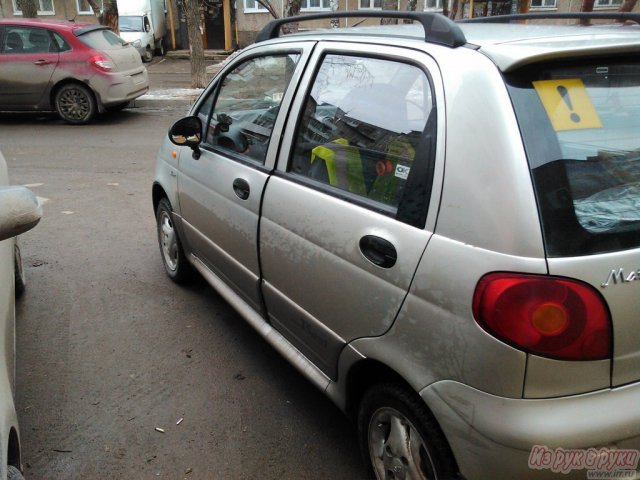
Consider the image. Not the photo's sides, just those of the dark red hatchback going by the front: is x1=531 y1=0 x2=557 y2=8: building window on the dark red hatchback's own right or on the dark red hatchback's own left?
on the dark red hatchback's own right

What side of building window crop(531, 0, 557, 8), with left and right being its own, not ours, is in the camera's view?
front

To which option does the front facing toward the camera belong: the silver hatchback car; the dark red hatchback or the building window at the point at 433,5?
the building window

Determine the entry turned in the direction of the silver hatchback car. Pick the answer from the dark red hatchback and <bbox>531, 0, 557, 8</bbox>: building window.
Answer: the building window

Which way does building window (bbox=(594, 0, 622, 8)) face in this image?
toward the camera

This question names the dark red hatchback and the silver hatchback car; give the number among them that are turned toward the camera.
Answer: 0

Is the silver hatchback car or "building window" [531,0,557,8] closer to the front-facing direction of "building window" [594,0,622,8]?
the silver hatchback car

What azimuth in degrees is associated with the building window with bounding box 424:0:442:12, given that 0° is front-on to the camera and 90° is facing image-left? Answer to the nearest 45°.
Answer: approximately 0°

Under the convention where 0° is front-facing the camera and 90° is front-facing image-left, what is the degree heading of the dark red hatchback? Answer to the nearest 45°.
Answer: approximately 135°

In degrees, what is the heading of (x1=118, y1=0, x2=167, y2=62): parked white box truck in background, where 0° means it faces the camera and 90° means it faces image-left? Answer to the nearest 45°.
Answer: approximately 45°

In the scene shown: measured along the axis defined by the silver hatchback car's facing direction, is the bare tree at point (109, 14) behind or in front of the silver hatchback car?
in front

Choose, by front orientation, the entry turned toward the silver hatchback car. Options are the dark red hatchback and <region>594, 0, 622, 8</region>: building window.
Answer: the building window

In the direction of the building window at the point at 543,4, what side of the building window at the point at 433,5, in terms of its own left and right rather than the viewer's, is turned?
left

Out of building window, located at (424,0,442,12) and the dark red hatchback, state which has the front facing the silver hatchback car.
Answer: the building window
